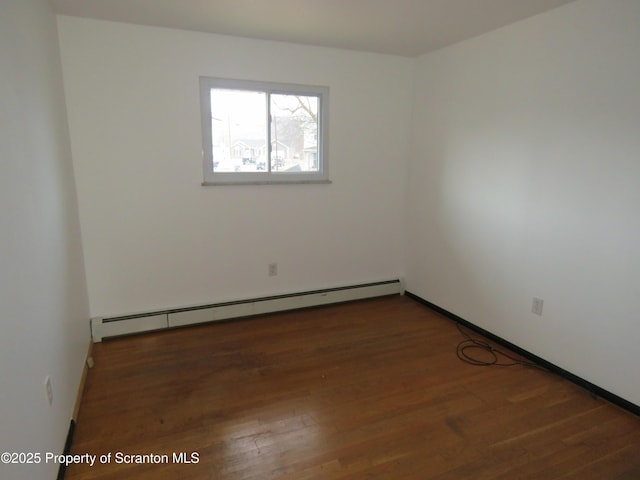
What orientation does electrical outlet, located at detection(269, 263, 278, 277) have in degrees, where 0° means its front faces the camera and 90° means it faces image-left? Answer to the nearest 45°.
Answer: approximately 0°

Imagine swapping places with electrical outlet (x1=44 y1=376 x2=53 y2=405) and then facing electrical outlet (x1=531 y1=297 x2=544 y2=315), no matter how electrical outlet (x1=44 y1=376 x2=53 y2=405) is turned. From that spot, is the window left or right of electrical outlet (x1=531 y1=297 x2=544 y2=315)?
left

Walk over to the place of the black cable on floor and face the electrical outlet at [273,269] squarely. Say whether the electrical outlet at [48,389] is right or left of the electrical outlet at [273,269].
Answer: left

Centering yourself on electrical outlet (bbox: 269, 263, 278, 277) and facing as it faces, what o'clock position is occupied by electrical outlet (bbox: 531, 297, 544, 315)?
electrical outlet (bbox: 531, 297, 544, 315) is roughly at 10 o'clock from electrical outlet (bbox: 269, 263, 278, 277).

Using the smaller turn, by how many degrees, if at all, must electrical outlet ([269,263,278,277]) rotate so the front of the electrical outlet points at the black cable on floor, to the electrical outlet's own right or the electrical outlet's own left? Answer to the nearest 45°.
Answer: approximately 45° to the electrical outlet's own left

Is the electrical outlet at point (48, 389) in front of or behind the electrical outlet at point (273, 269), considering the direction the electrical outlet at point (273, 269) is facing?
in front
